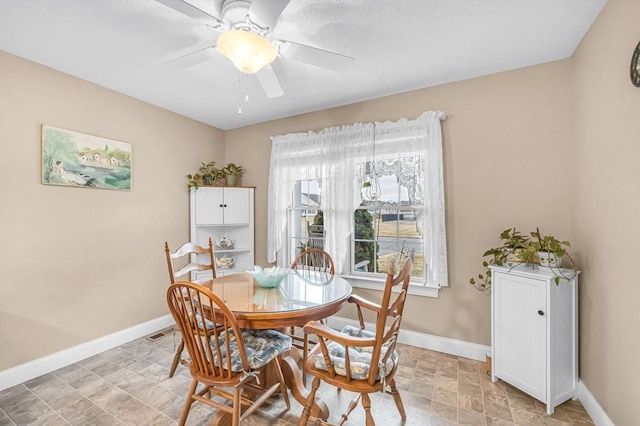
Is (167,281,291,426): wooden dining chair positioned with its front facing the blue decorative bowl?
yes

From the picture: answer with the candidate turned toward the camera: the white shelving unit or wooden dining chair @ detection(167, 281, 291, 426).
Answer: the white shelving unit

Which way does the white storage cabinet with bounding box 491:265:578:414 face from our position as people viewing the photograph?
facing the viewer and to the left of the viewer

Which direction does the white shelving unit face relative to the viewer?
toward the camera

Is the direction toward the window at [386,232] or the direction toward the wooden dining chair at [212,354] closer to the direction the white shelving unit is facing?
the wooden dining chair

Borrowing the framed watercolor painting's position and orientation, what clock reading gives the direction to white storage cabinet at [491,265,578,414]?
The white storage cabinet is roughly at 12 o'clock from the framed watercolor painting.

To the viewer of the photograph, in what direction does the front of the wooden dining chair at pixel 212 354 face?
facing away from the viewer and to the right of the viewer

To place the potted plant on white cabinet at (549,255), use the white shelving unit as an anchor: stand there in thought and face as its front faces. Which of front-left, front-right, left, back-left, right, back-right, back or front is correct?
front-left

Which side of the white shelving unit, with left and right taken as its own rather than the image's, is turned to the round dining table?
front

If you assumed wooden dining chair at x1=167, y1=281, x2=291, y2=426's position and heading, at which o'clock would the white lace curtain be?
The white lace curtain is roughly at 12 o'clock from the wooden dining chair.

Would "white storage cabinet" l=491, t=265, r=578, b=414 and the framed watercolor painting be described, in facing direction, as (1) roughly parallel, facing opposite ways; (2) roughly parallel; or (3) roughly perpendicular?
roughly parallel, facing opposite ways

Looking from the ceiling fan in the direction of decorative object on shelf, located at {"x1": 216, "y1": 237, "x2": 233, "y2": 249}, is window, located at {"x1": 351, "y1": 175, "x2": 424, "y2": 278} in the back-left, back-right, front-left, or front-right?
front-right

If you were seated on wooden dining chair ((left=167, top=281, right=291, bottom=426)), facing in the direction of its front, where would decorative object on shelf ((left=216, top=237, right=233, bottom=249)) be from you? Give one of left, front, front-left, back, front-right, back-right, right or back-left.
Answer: front-left

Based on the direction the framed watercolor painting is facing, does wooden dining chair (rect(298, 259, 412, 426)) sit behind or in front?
in front

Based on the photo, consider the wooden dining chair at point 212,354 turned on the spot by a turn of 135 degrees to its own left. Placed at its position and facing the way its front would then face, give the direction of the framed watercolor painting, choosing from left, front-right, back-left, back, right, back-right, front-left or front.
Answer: front-right

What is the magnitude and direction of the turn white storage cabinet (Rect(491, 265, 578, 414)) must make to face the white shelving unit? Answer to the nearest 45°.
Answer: approximately 45° to its right

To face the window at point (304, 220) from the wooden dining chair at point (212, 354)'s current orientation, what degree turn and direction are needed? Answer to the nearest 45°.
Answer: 0° — it already faces it

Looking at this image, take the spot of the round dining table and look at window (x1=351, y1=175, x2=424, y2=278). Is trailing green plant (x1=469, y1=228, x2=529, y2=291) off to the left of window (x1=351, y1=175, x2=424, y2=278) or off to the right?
right

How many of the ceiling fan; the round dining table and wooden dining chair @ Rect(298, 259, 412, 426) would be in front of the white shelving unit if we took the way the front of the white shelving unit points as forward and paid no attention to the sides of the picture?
3

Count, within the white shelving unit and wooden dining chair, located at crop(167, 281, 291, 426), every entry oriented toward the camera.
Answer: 1

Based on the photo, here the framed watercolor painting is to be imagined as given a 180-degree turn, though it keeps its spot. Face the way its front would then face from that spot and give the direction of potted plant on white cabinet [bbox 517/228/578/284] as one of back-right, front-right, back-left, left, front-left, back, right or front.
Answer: back
